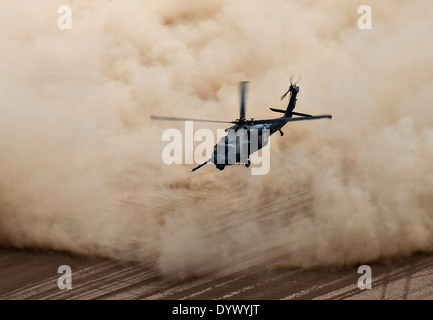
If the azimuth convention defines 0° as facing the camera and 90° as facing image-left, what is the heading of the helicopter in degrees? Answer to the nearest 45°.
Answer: approximately 45°
